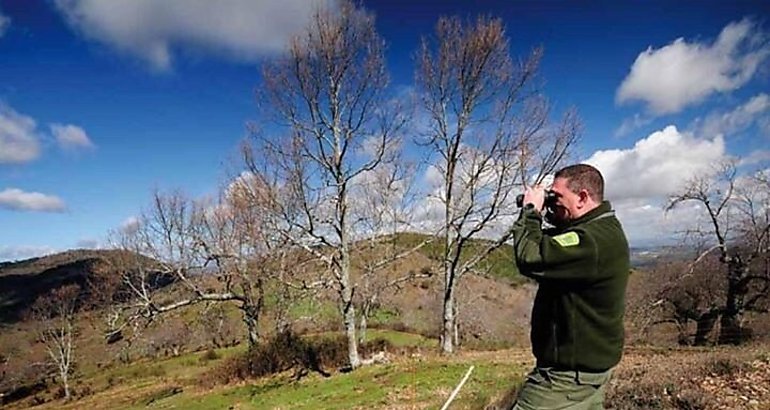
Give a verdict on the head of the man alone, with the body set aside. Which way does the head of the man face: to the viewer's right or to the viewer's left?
to the viewer's left

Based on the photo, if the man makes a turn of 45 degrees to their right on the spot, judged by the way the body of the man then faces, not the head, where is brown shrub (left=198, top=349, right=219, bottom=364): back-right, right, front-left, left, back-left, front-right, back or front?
front

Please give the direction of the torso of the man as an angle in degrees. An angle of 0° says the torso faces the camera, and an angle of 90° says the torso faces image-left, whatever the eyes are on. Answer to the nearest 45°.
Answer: approximately 90°
